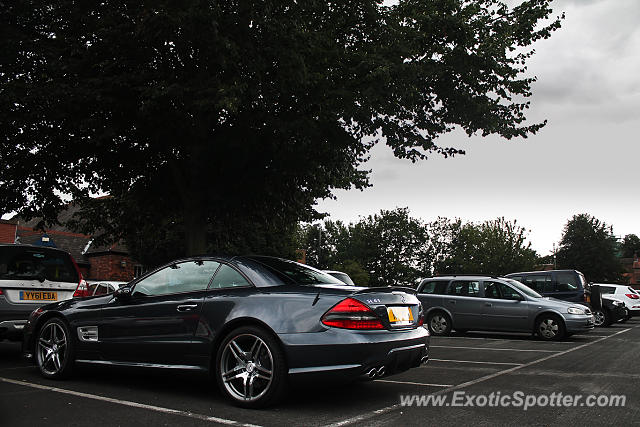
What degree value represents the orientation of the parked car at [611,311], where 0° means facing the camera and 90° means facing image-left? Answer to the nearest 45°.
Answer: approximately 315°

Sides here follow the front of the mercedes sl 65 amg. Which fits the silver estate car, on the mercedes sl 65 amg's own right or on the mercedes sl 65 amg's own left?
on the mercedes sl 65 amg's own right

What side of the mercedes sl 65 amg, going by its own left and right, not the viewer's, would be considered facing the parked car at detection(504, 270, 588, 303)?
right

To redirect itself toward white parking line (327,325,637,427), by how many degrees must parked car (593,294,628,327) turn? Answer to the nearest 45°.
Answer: approximately 45° to its right

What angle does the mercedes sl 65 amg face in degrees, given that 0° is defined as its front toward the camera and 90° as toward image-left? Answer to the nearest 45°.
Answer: approximately 135°
